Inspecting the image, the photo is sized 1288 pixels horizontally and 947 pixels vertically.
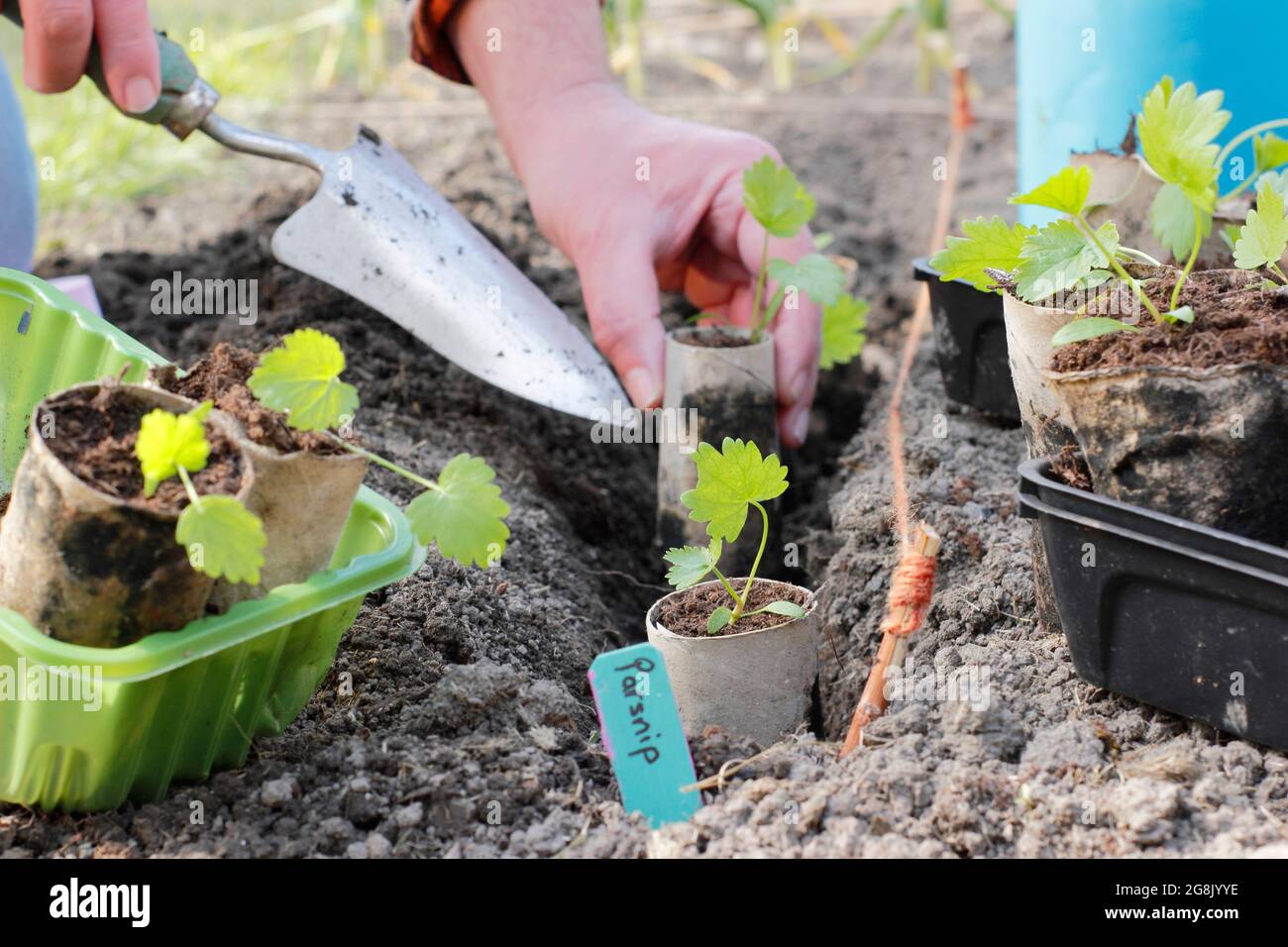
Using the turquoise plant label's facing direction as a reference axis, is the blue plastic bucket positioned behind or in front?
behind

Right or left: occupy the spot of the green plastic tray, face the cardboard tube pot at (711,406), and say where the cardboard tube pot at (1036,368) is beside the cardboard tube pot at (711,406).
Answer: right

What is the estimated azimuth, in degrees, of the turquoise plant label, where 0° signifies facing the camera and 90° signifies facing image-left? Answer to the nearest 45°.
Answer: approximately 0°
